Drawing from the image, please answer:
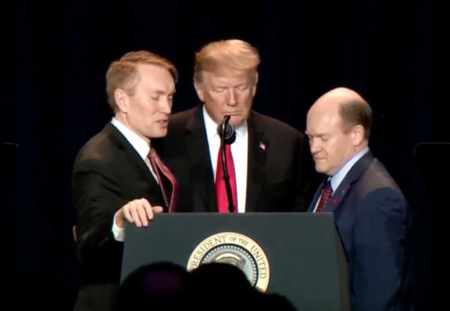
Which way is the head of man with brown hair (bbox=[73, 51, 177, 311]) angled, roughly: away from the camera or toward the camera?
toward the camera

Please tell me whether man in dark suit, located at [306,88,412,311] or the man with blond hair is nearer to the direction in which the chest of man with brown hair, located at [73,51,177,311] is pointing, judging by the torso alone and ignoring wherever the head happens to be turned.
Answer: the man in dark suit

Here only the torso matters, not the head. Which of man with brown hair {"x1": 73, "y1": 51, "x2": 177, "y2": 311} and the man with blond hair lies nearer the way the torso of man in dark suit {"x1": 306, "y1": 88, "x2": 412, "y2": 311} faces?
the man with brown hair

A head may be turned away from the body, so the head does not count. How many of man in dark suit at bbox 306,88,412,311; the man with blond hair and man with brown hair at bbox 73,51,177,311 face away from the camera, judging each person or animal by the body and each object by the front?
0

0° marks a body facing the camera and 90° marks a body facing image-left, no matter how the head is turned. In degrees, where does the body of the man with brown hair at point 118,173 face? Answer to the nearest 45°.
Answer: approximately 315°

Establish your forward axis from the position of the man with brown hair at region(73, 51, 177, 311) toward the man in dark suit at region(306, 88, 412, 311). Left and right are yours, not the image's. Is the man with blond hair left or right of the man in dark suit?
left

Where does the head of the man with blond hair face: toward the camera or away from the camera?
toward the camera

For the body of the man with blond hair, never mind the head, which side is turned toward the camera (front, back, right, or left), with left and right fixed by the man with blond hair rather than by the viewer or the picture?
front

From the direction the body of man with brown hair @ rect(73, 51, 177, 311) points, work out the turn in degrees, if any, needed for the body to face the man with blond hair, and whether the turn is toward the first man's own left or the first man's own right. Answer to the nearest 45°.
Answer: approximately 90° to the first man's own left

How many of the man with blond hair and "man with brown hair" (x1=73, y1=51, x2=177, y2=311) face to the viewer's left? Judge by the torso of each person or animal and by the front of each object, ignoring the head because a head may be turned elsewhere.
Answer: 0

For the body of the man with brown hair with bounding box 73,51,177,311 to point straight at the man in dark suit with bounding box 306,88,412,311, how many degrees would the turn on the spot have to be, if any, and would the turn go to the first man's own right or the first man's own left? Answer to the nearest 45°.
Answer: approximately 45° to the first man's own left

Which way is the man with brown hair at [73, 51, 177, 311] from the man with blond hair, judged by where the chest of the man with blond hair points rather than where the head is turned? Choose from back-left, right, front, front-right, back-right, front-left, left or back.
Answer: front-right

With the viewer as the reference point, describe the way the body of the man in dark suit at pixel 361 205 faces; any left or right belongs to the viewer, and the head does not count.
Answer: facing the viewer and to the left of the viewer

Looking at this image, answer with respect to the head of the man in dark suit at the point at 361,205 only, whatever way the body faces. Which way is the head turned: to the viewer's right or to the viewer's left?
to the viewer's left

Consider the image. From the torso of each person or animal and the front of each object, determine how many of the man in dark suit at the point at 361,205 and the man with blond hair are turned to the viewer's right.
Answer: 0

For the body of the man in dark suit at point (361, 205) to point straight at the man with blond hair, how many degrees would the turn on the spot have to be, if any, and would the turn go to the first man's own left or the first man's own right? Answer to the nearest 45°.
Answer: approximately 90° to the first man's own right
